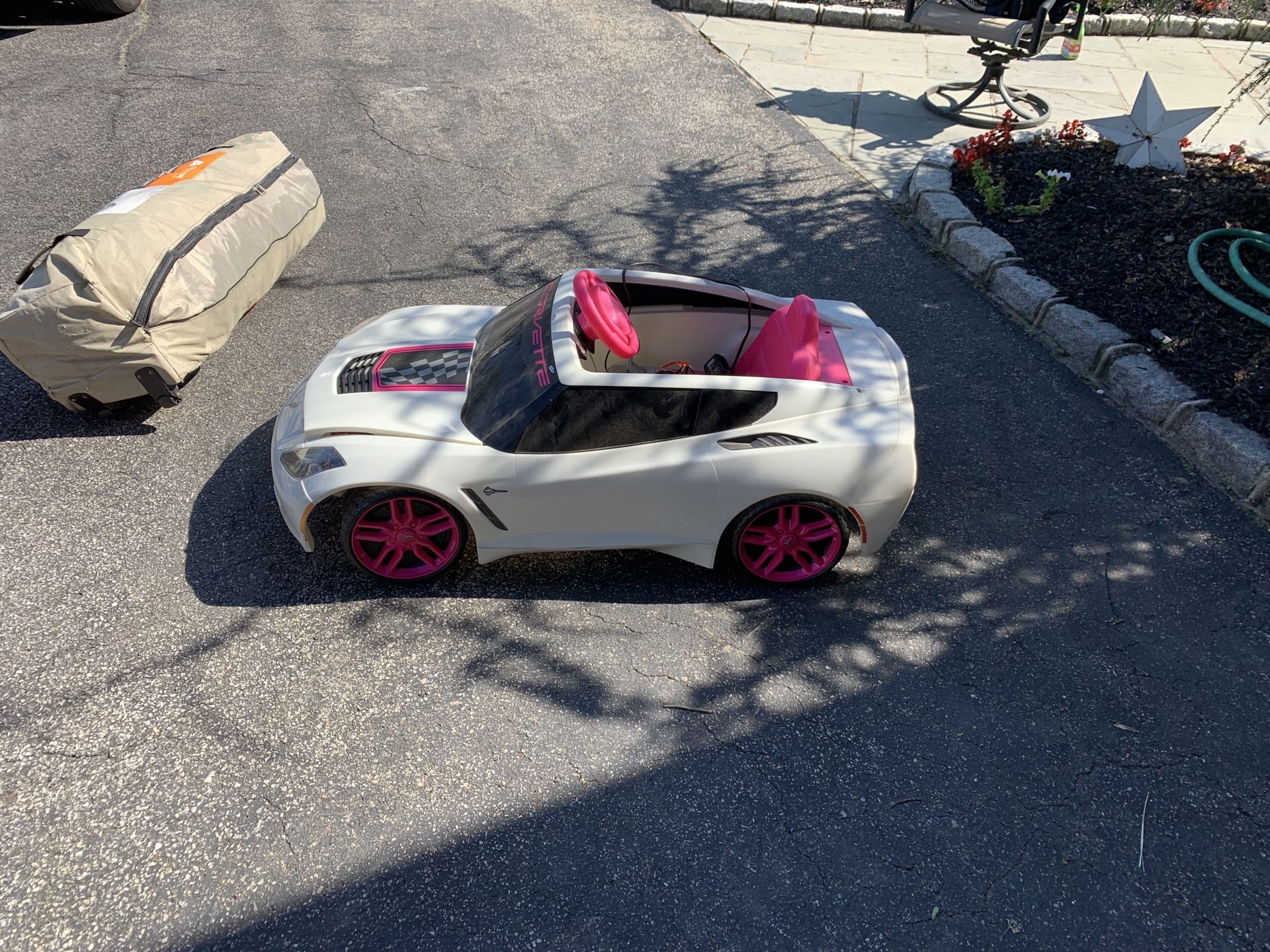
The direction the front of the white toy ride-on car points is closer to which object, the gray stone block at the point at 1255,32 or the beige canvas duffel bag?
the beige canvas duffel bag

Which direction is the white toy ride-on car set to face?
to the viewer's left

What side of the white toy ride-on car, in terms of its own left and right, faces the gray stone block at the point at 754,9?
right

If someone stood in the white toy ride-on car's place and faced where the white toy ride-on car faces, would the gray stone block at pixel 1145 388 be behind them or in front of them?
behind

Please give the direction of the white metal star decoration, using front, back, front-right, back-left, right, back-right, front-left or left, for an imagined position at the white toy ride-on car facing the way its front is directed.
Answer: back-right

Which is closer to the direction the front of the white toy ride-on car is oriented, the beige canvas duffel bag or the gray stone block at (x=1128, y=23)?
the beige canvas duffel bag

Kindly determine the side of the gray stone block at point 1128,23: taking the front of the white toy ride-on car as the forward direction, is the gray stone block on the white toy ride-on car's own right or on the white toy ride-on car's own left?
on the white toy ride-on car's own right

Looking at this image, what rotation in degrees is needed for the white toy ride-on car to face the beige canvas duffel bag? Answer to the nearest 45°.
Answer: approximately 45° to its right

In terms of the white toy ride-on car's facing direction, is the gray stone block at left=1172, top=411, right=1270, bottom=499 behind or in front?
behind

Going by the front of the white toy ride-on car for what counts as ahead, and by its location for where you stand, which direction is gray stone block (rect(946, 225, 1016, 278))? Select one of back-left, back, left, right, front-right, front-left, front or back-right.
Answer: back-right

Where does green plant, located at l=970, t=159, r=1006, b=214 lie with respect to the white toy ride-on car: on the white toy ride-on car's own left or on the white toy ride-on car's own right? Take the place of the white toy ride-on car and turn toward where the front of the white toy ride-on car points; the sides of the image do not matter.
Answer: on the white toy ride-on car's own right

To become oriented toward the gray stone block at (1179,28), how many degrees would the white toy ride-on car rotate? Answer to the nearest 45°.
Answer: approximately 135° to its right
